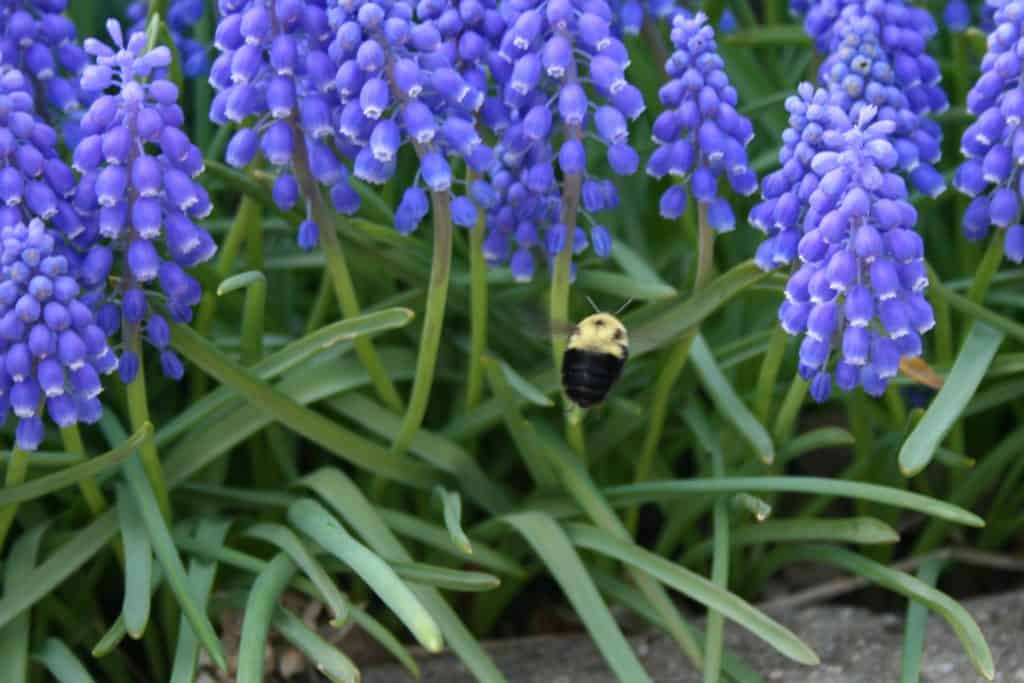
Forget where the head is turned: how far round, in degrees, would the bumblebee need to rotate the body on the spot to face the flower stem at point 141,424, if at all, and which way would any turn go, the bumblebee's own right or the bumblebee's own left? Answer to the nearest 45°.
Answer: approximately 90° to the bumblebee's own left

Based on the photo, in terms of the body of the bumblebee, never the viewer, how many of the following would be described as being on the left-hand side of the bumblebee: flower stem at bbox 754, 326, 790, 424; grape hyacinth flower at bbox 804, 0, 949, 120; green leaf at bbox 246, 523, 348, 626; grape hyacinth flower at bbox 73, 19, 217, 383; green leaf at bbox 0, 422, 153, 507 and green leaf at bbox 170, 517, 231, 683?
4

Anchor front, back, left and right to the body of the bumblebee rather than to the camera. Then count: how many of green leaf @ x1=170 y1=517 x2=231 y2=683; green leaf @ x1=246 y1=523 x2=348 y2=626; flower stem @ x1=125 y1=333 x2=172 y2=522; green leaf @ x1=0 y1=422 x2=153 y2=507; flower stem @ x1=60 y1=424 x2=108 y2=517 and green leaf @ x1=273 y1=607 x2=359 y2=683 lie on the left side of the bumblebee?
6

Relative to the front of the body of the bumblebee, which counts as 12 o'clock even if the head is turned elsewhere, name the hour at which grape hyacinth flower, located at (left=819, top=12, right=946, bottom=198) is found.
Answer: The grape hyacinth flower is roughly at 2 o'clock from the bumblebee.

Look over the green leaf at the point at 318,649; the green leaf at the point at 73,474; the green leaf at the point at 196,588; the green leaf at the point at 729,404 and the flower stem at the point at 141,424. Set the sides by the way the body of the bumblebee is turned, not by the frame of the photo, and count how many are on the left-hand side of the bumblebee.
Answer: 4

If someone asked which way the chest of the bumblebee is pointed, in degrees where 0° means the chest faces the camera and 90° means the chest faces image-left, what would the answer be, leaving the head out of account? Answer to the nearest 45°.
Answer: approximately 180°

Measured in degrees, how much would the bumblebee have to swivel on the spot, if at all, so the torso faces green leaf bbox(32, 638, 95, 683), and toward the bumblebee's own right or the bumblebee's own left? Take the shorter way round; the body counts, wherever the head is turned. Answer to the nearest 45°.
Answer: approximately 90° to the bumblebee's own left

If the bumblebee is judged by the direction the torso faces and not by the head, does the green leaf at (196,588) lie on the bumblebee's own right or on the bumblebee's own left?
on the bumblebee's own left

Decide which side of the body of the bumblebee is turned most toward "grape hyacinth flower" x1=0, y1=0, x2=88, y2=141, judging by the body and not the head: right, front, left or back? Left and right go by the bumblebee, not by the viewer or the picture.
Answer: left
